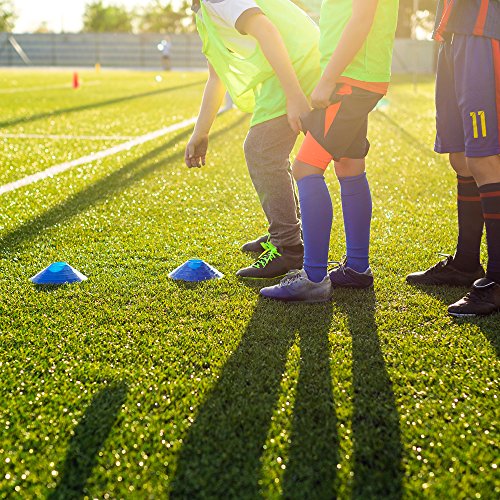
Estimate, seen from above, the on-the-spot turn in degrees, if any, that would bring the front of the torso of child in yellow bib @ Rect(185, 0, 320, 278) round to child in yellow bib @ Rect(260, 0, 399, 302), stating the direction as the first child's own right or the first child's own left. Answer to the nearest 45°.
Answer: approximately 135° to the first child's own left

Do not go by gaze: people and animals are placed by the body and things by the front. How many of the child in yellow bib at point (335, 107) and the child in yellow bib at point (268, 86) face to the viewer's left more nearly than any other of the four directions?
2

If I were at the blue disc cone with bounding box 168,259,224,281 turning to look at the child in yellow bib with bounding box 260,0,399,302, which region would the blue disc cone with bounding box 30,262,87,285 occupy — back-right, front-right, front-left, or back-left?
back-right

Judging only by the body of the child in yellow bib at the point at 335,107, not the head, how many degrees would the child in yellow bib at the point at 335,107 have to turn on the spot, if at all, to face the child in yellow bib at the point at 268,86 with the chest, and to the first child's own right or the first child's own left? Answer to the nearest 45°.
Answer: approximately 45° to the first child's own right

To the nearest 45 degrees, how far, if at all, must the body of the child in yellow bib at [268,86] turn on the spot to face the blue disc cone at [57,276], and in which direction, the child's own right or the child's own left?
0° — they already face it

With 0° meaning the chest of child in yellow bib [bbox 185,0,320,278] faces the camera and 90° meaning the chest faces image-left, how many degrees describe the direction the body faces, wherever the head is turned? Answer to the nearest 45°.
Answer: approximately 90°

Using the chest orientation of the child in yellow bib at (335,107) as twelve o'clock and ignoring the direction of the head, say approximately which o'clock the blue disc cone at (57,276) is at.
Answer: The blue disc cone is roughly at 12 o'clock from the child in yellow bib.

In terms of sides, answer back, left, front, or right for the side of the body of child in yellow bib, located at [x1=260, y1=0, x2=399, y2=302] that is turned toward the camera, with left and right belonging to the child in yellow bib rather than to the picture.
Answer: left
